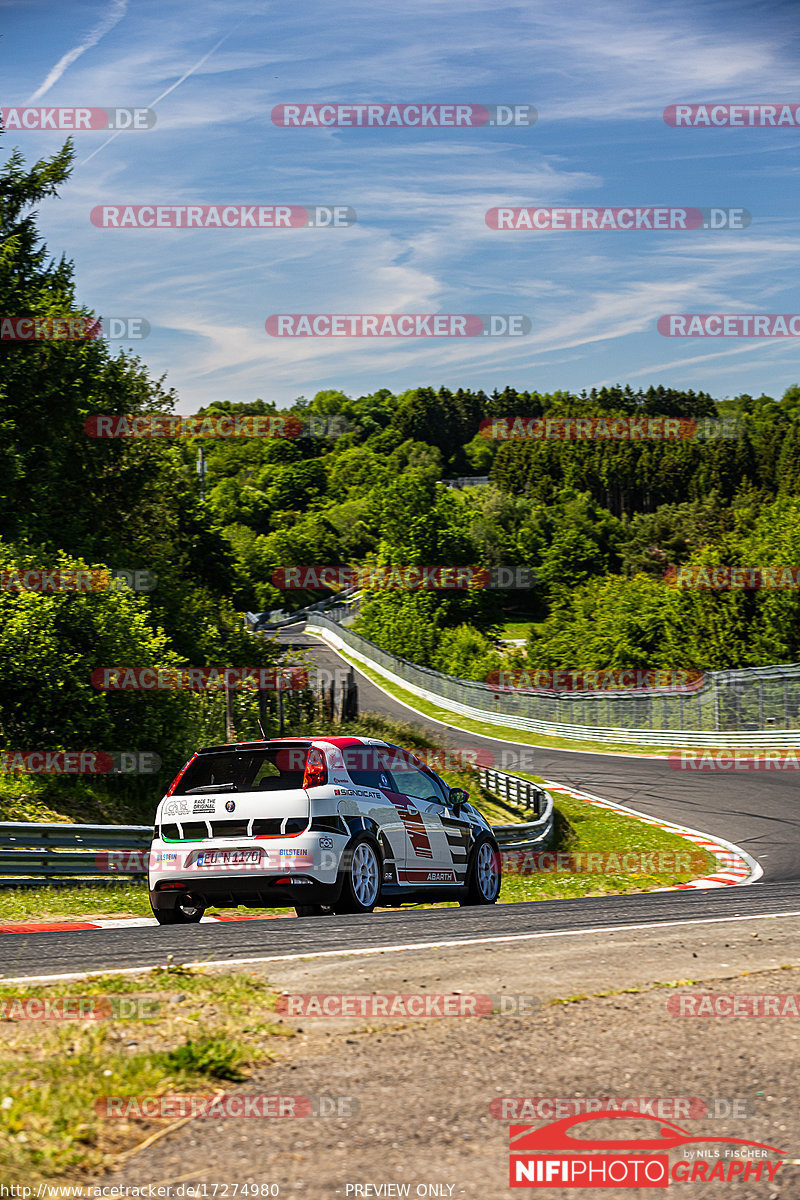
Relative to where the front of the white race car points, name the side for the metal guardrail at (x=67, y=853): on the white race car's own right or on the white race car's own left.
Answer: on the white race car's own left

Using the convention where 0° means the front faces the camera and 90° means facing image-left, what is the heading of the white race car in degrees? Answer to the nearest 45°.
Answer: approximately 225°

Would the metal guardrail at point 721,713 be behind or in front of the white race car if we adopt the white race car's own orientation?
in front
